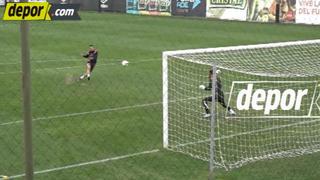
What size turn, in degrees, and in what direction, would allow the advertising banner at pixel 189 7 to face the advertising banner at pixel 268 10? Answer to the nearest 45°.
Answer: approximately 45° to its left

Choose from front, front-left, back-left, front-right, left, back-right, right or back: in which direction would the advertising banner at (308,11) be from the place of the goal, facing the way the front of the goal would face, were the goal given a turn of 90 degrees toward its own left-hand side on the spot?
back-right

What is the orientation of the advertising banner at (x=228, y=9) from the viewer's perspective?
toward the camera

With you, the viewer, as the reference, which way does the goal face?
facing away from the viewer and to the left of the viewer

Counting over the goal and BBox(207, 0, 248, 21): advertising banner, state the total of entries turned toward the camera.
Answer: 1

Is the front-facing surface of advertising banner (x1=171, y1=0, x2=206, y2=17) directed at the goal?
yes

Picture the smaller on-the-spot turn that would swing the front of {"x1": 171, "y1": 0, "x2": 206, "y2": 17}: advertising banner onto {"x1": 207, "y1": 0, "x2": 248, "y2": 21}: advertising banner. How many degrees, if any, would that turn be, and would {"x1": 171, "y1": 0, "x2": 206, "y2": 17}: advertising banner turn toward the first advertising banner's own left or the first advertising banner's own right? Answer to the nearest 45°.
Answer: approximately 45° to the first advertising banner's own left

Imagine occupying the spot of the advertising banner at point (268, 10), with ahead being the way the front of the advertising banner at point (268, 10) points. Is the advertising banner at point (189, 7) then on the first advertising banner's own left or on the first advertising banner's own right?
on the first advertising banner's own right

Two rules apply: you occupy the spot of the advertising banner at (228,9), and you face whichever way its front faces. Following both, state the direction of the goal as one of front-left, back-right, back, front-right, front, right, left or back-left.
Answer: front

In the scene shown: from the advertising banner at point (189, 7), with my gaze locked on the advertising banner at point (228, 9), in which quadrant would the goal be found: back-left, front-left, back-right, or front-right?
front-right

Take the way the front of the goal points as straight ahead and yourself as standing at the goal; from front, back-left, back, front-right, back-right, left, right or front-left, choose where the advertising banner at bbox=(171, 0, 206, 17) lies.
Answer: front-right

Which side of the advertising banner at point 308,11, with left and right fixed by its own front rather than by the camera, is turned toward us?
front

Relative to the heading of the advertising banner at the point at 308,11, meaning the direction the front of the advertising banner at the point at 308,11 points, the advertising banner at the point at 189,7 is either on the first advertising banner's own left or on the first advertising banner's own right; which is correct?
on the first advertising banner's own right
